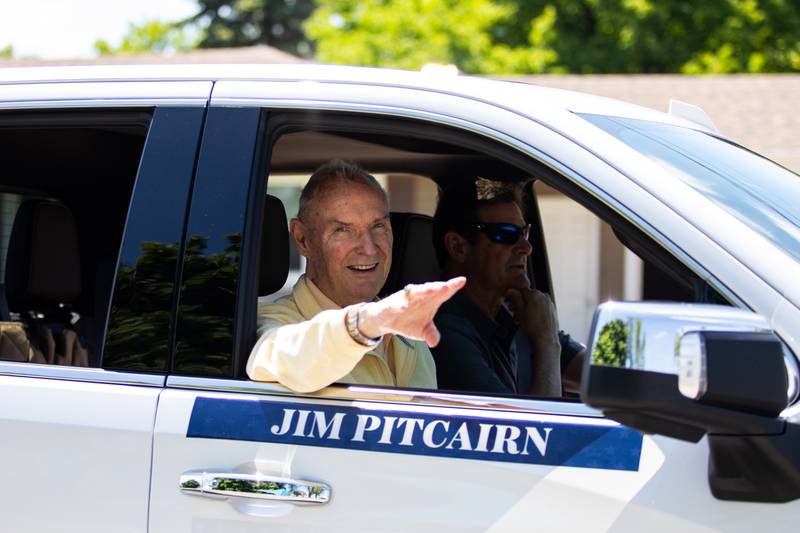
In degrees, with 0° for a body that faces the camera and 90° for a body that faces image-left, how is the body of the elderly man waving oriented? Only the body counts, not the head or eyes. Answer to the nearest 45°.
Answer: approximately 315°

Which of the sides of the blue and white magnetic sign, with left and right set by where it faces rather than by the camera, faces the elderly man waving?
back

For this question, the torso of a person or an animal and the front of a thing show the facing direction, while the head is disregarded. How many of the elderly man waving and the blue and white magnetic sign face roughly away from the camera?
0

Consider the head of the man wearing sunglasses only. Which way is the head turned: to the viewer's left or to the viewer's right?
to the viewer's right

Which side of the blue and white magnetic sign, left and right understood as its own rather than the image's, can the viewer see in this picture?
front

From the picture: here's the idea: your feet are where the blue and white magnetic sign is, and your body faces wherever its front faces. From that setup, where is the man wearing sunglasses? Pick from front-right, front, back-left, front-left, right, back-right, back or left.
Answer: back

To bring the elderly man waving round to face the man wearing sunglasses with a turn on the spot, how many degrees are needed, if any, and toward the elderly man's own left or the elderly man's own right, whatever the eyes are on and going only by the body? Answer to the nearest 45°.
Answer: approximately 90° to the elderly man's own left
